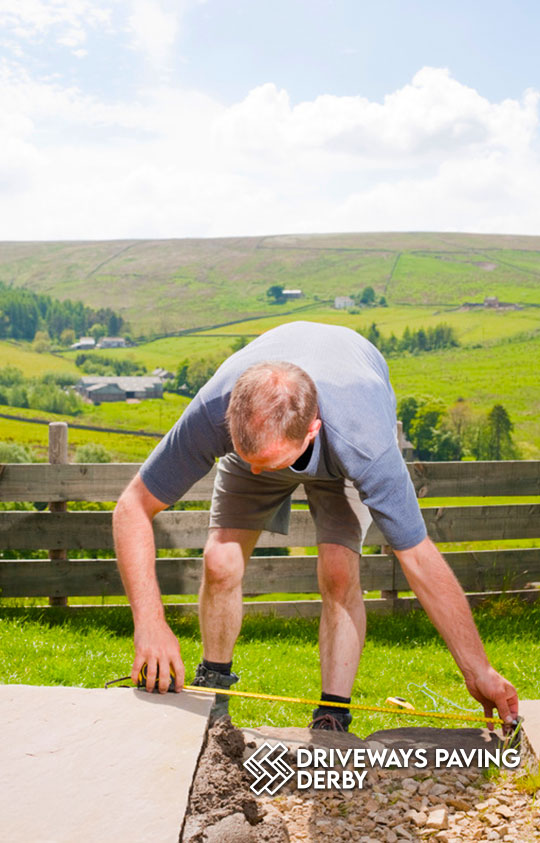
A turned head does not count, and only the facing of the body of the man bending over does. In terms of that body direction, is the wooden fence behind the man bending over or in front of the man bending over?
behind

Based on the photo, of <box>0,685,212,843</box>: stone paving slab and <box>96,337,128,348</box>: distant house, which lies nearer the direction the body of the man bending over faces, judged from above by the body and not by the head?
the stone paving slab

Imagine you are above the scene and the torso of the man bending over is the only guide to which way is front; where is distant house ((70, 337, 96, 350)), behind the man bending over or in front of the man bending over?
behind

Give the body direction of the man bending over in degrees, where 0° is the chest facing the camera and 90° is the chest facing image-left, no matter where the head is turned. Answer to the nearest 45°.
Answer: approximately 0°

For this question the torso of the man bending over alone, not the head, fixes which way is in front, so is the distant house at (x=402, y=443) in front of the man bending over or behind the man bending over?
behind

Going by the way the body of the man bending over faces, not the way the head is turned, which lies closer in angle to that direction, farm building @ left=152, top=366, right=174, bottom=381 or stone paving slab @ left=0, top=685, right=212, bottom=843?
the stone paving slab

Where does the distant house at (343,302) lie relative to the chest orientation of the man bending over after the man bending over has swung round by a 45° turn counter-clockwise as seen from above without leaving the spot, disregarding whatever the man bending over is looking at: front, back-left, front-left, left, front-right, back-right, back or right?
back-left

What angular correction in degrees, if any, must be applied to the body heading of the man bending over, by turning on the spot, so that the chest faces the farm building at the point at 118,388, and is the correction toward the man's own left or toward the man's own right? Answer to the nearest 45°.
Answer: approximately 180°

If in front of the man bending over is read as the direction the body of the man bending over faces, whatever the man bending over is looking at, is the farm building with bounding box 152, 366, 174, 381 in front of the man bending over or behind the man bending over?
behind
